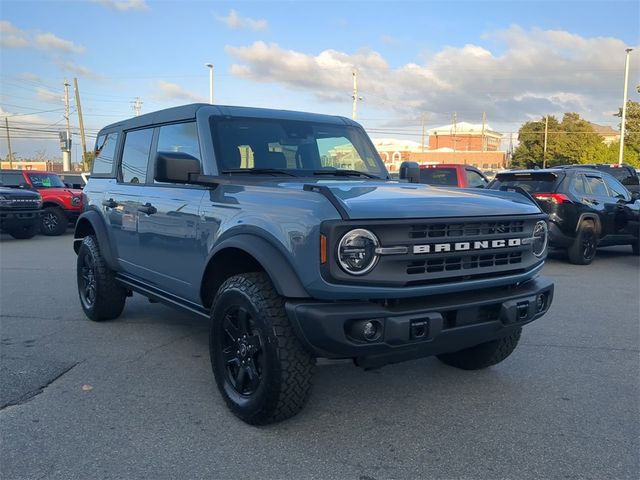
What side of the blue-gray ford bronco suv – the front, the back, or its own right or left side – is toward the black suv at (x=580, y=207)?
left

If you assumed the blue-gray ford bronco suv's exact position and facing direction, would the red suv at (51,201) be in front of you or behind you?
behind

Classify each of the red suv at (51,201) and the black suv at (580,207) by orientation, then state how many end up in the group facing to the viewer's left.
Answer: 0

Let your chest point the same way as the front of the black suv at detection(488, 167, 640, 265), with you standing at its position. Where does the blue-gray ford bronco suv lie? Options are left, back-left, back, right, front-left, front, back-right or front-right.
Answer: back-right

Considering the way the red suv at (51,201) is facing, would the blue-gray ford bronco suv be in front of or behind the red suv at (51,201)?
in front

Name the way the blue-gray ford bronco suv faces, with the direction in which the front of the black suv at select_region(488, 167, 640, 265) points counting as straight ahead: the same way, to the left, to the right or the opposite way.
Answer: to the right

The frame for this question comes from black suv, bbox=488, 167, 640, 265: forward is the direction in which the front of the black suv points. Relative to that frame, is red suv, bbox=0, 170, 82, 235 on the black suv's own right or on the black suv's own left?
on the black suv's own left

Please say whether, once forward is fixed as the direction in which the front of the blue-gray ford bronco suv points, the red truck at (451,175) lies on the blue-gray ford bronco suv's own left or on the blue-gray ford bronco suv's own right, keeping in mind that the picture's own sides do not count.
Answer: on the blue-gray ford bronco suv's own left

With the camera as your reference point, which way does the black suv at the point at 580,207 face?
facing away from the viewer and to the right of the viewer

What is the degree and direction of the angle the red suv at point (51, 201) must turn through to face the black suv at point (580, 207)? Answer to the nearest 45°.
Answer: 0° — it already faces it

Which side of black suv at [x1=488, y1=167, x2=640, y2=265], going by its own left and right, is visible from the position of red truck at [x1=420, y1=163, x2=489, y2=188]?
left

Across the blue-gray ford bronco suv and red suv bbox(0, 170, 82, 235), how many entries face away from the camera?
0
